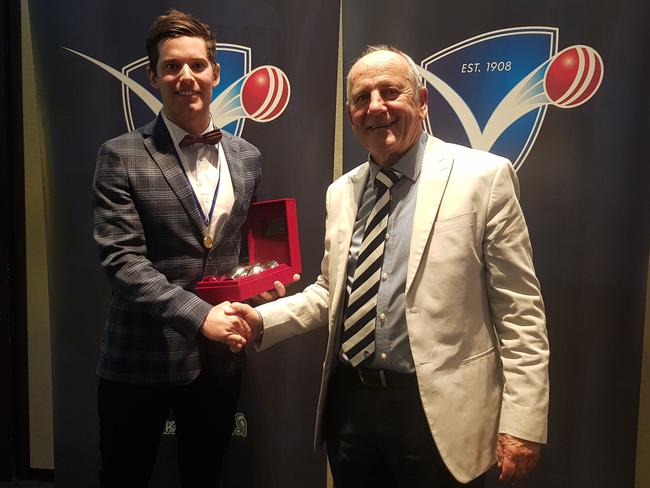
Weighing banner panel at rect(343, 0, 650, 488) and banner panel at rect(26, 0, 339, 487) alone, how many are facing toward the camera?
2

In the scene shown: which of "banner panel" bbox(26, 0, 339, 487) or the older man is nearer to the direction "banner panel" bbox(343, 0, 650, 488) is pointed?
the older man

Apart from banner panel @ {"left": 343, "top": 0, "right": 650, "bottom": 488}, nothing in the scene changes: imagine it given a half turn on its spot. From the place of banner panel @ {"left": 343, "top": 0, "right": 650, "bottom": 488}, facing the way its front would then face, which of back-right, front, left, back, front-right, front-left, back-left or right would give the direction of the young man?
back-left

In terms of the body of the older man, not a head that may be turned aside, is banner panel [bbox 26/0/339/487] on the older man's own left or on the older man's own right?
on the older man's own right

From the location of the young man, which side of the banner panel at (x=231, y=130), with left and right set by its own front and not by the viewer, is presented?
front

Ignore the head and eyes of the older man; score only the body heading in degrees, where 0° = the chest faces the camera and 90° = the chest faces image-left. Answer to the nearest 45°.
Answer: approximately 45°

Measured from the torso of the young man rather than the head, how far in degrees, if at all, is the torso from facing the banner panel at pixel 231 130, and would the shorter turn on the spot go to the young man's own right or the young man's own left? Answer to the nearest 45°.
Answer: approximately 135° to the young man's own left

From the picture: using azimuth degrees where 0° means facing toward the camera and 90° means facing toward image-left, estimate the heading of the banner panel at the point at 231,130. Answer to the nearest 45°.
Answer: approximately 0°

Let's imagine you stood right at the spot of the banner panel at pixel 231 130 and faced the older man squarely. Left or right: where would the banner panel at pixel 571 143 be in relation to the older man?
left

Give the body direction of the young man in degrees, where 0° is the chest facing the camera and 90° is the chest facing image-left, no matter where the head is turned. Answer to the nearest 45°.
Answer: approximately 315°

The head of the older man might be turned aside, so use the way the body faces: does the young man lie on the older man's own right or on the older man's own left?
on the older man's own right

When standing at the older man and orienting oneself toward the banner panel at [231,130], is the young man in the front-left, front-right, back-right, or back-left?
front-left

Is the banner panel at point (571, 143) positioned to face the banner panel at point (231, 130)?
no

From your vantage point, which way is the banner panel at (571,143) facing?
toward the camera
